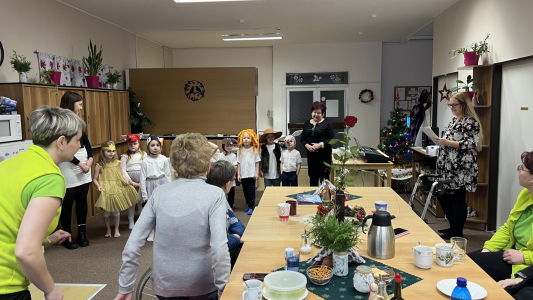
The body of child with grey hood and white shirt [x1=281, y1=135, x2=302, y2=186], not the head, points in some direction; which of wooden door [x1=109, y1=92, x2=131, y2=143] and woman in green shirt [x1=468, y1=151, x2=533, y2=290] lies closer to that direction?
the woman in green shirt

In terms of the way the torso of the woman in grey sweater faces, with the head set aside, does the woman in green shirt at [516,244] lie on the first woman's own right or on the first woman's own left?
on the first woman's own right

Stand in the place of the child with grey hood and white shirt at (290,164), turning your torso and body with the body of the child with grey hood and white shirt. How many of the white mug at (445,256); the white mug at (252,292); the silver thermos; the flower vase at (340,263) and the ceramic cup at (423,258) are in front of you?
5

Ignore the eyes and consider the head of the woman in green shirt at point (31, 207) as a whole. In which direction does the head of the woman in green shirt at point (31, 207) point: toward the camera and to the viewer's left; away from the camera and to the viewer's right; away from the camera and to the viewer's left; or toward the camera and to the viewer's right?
away from the camera and to the viewer's right

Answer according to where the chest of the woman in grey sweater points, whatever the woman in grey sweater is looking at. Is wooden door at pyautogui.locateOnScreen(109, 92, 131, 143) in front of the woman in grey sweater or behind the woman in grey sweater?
in front

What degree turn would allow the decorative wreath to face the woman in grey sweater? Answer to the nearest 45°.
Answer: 0° — it already faces them

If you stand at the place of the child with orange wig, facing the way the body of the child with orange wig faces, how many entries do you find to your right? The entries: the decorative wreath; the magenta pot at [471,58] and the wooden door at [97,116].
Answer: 1

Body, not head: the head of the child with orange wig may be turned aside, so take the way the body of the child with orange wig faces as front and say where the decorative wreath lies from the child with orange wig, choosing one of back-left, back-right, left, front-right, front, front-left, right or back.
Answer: back-left

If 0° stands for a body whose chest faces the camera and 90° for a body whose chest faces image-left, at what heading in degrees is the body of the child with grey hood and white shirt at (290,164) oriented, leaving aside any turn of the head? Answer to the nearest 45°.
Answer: approximately 0°

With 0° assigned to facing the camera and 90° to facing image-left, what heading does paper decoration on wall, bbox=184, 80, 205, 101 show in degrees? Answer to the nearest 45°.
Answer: approximately 0°

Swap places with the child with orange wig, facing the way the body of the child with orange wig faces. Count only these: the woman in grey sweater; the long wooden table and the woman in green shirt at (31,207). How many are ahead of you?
3

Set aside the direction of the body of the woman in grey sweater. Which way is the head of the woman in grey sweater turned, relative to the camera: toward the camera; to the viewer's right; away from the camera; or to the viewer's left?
away from the camera

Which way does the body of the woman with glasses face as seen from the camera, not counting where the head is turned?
to the viewer's left

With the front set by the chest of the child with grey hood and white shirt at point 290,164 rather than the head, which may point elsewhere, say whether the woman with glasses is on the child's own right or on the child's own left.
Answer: on the child's own left

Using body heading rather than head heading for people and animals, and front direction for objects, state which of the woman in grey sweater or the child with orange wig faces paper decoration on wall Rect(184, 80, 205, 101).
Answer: the woman in grey sweater

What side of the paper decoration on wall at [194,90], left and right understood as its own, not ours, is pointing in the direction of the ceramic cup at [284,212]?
front
